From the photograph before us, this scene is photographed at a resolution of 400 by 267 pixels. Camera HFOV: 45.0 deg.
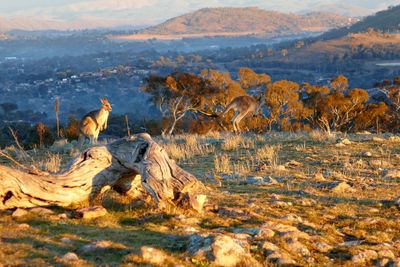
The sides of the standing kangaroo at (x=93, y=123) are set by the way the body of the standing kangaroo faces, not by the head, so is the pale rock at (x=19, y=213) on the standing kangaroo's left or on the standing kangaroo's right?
on the standing kangaroo's right

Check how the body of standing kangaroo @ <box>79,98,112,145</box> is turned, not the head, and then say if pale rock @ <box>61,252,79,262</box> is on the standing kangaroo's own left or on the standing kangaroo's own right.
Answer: on the standing kangaroo's own right

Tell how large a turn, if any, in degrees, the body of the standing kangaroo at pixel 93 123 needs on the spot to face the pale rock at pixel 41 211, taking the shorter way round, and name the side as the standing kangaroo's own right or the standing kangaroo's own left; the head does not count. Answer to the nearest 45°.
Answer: approximately 90° to the standing kangaroo's own right

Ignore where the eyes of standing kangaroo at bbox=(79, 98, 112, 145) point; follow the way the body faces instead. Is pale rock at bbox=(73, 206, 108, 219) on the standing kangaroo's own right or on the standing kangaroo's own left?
on the standing kangaroo's own right
